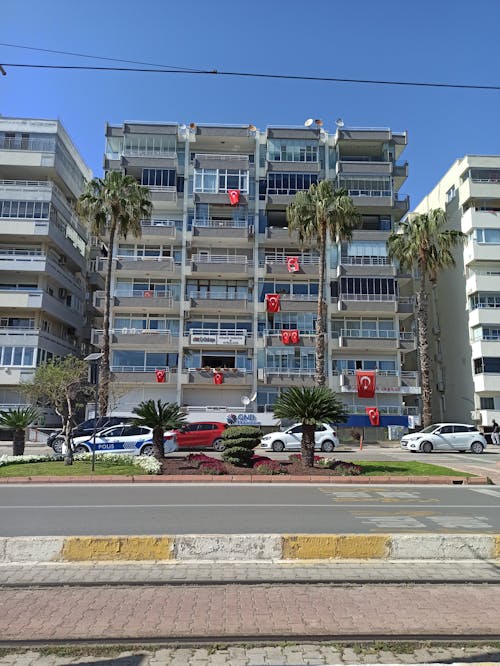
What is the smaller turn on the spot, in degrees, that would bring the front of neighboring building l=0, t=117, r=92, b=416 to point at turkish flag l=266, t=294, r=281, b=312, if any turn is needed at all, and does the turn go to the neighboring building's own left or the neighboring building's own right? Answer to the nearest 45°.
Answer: approximately 90° to the neighboring building's own left

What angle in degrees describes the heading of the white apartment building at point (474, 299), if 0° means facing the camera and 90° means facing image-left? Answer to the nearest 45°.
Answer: approximately 0°

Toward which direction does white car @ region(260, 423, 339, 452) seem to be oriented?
to the viewer's left
